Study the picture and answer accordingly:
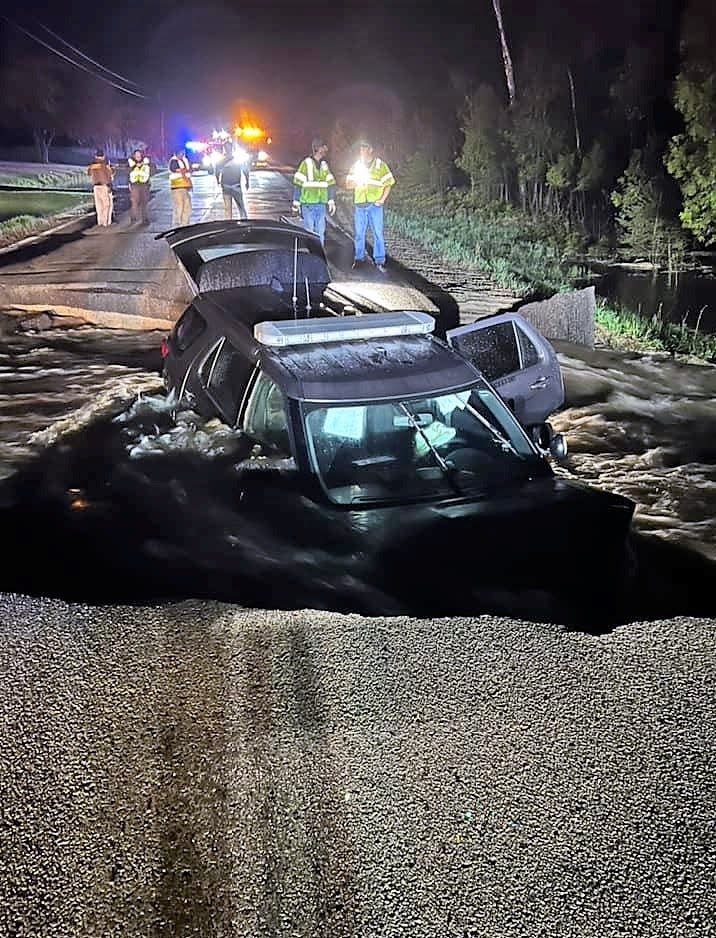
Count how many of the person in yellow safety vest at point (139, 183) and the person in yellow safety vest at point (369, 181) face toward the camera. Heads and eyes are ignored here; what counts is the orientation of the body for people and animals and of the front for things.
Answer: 2

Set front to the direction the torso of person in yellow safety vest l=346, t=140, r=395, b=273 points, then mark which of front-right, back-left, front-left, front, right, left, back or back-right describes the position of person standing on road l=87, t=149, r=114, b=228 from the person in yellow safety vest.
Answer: back-right

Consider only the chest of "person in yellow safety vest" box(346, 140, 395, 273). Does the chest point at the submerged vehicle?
yes

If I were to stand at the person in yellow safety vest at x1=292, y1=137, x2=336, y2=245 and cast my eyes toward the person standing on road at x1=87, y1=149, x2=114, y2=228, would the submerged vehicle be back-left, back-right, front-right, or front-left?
back-left

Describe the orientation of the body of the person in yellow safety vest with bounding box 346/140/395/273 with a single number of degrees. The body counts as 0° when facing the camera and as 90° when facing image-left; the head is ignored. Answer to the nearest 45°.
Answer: approximately 0°

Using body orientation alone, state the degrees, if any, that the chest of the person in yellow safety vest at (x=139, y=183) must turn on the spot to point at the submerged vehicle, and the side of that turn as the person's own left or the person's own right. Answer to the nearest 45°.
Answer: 0° — they already face it

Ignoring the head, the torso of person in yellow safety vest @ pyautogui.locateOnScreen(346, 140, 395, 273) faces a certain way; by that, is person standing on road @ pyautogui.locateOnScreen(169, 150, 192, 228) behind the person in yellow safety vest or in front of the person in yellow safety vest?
behind

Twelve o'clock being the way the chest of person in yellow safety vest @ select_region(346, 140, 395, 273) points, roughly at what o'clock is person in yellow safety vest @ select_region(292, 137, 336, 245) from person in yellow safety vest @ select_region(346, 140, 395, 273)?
person in yellow safety vest @ select_region(292, 137, 336, 245) is roughly at 4 o'clock from person in yellow safety vest @ select_region(346, 140, 395, 273).

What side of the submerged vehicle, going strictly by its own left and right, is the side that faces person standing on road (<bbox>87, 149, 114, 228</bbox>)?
back

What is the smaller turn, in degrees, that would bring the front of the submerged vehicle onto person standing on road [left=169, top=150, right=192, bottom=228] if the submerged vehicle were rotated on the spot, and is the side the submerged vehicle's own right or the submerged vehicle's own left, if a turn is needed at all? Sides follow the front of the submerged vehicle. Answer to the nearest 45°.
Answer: approximately 135° to the submerged vehicle's own left
